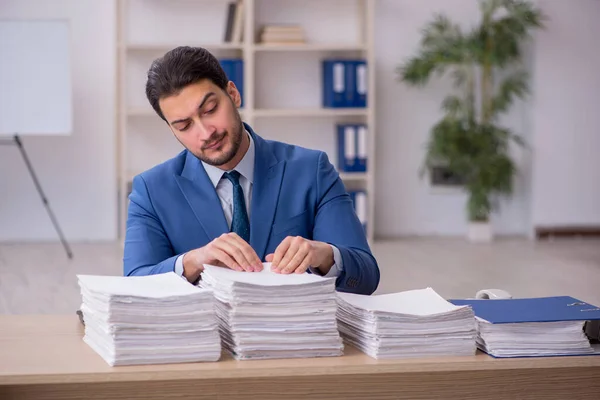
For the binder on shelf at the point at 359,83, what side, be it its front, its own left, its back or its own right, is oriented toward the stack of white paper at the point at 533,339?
front

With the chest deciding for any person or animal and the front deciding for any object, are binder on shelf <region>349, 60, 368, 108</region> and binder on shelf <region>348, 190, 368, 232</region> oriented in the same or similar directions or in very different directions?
same or similar directions

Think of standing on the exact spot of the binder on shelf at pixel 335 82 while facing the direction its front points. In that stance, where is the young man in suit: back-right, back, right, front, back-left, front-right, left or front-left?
front

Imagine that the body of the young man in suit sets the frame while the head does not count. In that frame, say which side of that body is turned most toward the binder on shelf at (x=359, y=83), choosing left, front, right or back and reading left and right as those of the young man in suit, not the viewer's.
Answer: back

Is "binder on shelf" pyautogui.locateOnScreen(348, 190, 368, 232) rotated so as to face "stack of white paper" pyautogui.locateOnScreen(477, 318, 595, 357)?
yes

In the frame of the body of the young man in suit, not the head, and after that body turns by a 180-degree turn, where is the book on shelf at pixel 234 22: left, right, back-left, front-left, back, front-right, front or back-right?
front

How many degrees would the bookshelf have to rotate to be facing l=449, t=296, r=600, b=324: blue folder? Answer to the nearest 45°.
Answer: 0° — it already faces it

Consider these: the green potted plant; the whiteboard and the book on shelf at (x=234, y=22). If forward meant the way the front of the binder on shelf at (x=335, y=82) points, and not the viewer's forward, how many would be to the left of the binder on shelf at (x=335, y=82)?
1

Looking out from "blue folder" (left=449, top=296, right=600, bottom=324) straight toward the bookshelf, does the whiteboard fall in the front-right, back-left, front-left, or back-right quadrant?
front-left

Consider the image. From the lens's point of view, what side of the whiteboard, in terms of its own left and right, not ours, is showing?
front

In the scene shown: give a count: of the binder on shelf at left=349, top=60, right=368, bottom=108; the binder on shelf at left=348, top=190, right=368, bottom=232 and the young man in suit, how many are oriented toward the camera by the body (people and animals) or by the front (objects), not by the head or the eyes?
3

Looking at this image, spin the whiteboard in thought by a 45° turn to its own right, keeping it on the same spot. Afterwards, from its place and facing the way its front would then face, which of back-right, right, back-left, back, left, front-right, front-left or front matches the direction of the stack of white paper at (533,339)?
front-left

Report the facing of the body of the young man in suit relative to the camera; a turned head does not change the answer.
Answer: toward the camera

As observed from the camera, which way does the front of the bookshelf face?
facing the viewer

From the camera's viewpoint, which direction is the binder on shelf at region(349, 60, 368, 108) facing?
toward the camera

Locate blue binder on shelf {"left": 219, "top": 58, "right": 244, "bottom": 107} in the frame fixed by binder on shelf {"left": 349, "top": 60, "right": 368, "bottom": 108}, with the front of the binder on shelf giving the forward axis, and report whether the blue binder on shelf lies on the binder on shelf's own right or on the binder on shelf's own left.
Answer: on the binder on shelf's own right
